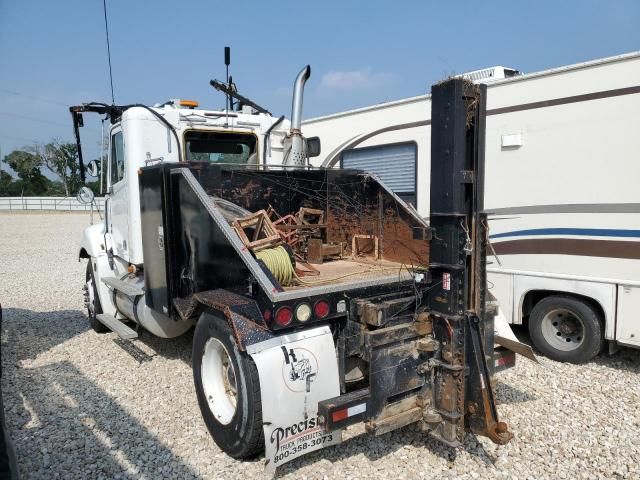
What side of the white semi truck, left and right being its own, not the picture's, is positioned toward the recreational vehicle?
right

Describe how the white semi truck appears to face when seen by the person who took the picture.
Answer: facing away from the viewer and to the left of the viewer
